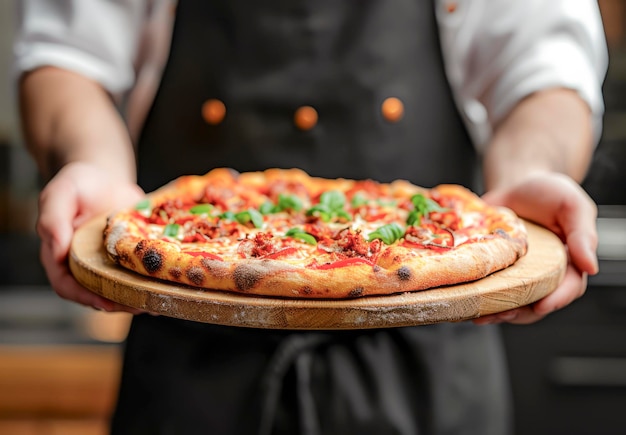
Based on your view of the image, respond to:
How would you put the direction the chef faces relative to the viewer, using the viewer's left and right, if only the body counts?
facing the viewer
